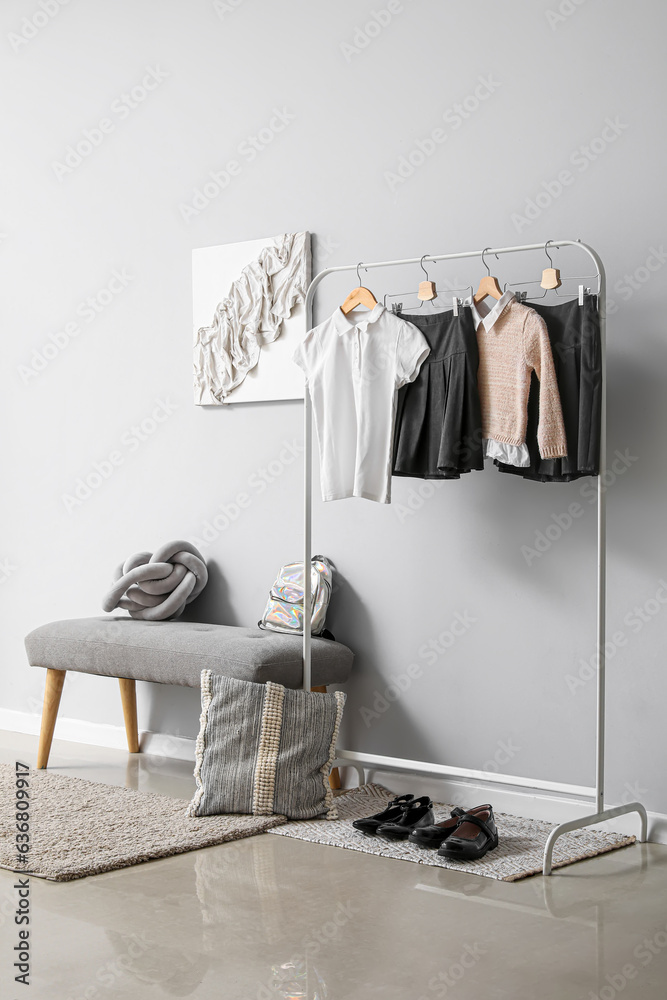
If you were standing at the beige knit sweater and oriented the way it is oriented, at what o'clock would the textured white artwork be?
The textured white artwork is roughly at 3 o'clock from the beige knit sweater.

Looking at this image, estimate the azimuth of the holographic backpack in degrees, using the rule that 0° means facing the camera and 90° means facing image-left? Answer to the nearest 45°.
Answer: approximately 45°
